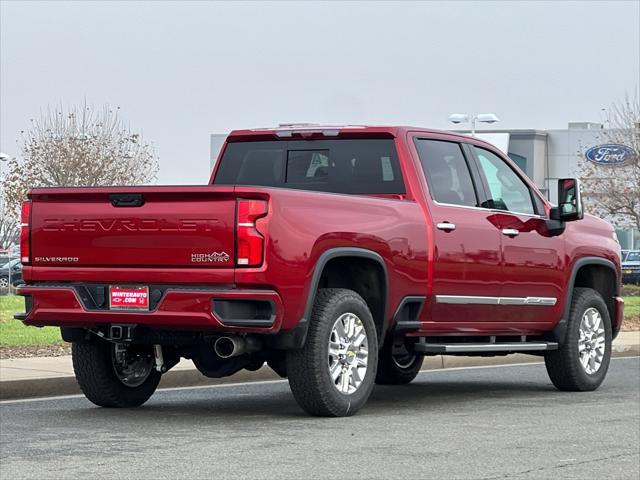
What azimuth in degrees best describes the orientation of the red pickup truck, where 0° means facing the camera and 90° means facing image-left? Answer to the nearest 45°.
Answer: approximately 225°
